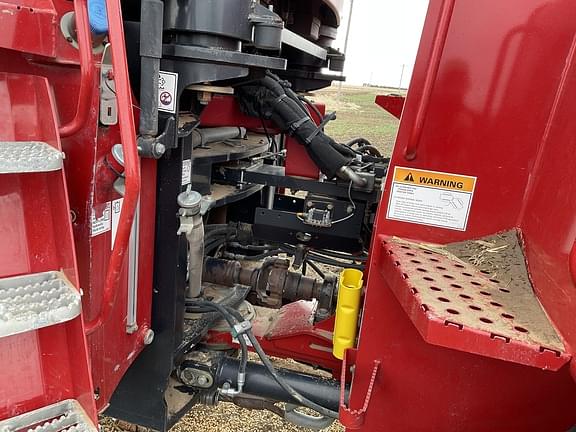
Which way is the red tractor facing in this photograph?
to the viewer's left
